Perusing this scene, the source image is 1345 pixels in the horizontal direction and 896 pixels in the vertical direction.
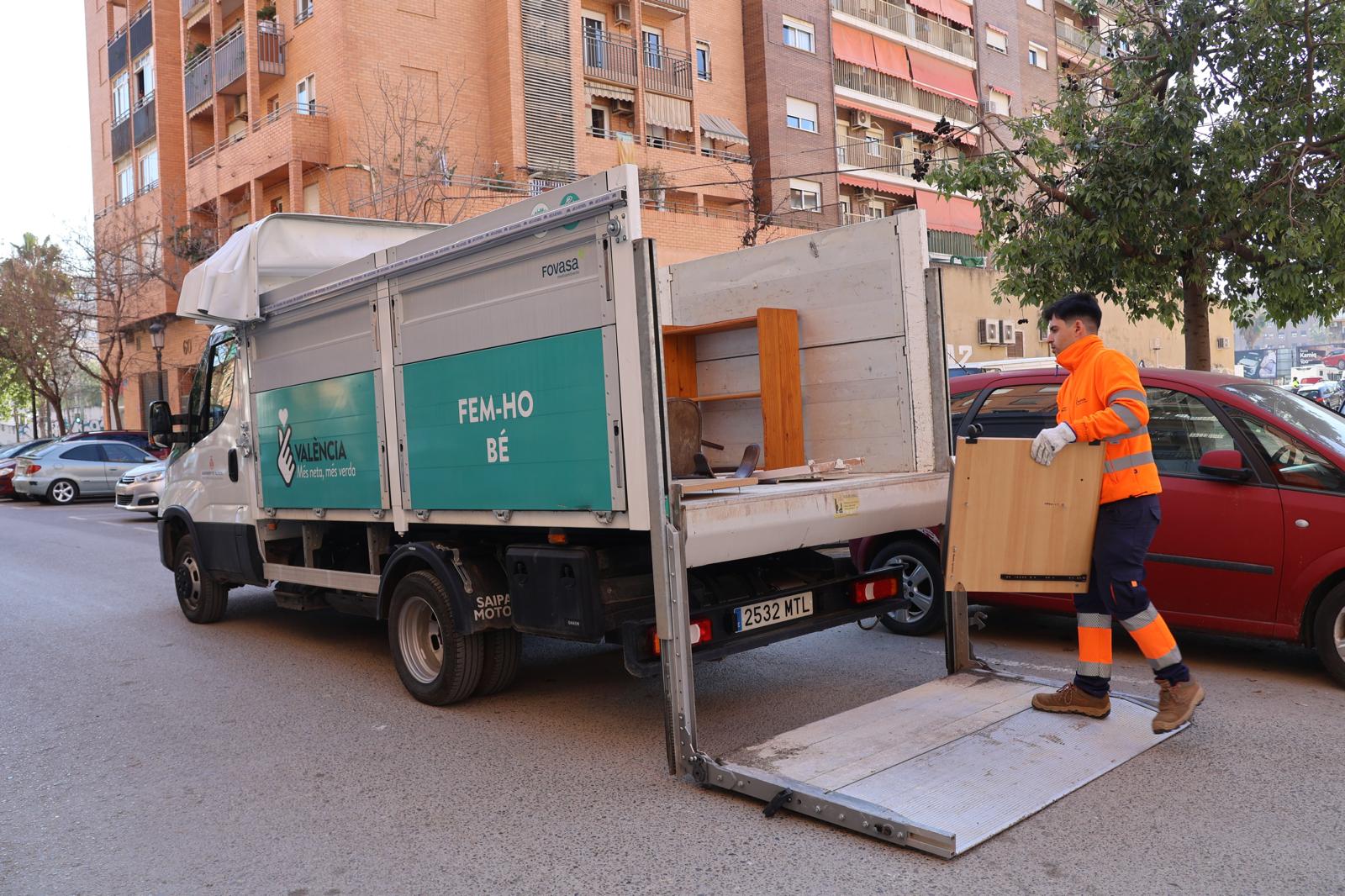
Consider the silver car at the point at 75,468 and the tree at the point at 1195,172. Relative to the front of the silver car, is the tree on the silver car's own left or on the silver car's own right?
on the silver car's own right

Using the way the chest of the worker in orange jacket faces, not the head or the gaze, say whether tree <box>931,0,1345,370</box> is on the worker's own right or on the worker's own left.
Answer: on the worker's own right

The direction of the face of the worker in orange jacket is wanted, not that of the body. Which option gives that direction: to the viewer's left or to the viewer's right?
to the viewer's left

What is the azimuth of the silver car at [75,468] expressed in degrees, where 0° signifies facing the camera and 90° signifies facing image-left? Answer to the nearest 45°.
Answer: approximately 270°

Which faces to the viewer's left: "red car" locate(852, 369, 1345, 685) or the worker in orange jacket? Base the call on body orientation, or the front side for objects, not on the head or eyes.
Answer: the worker in orange jacket

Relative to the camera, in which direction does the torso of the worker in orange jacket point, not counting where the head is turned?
to the viewer's left

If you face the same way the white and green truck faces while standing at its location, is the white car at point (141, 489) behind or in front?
in front

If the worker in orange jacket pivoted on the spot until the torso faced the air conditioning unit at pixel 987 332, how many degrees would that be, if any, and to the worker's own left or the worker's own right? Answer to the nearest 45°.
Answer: approximately 90° to the worker's own right

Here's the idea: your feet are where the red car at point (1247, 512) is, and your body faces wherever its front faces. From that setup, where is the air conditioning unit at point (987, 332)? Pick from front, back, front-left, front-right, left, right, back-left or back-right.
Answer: back-left

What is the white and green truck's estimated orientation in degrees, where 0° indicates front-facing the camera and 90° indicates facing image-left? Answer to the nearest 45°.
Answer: approximately 135°

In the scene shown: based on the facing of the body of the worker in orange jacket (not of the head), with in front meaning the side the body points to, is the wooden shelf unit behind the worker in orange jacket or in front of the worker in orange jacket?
in front

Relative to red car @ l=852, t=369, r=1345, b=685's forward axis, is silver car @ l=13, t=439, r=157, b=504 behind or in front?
behind
